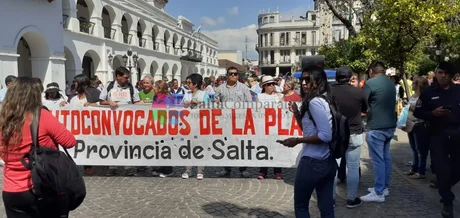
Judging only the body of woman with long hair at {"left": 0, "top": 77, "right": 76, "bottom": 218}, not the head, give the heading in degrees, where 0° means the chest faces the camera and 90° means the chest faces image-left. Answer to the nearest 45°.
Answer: approximately 225°

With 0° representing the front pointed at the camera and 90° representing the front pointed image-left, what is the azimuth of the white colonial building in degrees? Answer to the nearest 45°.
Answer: approximately 315°

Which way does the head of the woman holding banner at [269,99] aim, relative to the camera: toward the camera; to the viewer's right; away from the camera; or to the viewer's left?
toward the camera

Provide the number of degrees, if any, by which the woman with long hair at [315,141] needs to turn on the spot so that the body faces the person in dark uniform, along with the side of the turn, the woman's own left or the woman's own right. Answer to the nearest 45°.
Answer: approximately 135° to the woman's own right

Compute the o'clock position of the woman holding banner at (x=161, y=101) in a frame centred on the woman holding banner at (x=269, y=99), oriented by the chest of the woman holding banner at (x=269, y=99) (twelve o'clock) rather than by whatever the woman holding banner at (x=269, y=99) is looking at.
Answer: the woman holding banner at (x=161, y=101) is roughly at 3 o'clock from the woman holding banner at (x=269, y=99).

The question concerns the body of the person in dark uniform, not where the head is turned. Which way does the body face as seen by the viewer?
toward the camera

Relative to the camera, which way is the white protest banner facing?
toward the camera

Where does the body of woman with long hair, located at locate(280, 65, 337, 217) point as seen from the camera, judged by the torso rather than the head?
to the viewer's left

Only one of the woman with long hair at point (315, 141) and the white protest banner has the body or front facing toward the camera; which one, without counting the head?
the white protest banner

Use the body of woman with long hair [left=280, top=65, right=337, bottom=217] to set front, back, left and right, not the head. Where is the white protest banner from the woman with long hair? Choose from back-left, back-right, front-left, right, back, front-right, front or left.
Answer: front-right

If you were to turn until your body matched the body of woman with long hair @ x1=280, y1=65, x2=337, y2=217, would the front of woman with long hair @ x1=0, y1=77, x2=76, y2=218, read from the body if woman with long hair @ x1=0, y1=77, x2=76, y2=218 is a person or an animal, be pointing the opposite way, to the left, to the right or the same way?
to the right

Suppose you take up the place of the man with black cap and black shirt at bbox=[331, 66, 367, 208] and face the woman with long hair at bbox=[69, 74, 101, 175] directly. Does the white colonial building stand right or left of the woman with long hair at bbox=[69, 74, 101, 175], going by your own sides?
right

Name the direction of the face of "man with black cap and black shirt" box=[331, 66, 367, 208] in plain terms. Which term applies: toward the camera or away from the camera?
away from the camera

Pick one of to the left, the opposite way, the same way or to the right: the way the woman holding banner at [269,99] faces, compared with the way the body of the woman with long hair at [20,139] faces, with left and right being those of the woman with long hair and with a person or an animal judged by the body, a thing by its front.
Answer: the opposite way

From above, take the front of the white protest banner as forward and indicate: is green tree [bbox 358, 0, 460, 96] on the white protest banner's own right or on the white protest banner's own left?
on the white protest banner's own left

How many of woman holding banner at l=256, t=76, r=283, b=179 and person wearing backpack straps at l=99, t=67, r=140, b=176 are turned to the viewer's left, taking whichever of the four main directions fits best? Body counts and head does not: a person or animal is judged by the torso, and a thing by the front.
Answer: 0

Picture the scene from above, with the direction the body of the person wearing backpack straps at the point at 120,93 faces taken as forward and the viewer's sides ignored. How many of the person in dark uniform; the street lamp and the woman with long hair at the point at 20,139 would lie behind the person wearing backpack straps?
1

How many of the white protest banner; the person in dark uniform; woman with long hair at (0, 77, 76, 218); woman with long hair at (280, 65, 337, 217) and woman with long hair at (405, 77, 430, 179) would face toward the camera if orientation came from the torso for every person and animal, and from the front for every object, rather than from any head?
2

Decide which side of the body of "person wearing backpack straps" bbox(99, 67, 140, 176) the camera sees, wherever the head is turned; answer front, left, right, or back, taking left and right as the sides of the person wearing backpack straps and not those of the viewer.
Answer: front

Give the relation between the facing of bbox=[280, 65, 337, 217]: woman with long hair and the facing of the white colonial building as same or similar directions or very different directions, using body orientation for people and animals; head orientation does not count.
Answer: very different directions
